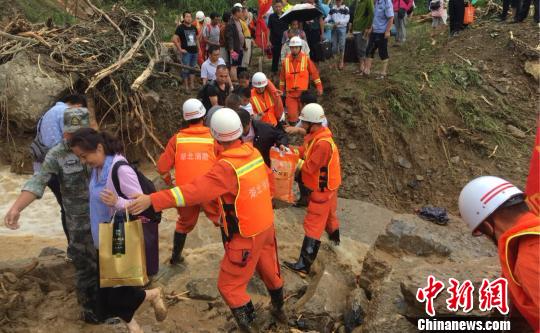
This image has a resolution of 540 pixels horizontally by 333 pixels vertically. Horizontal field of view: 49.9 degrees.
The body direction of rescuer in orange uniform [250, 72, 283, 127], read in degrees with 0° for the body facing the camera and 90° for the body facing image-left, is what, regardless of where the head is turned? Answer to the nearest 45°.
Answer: approximately 45°

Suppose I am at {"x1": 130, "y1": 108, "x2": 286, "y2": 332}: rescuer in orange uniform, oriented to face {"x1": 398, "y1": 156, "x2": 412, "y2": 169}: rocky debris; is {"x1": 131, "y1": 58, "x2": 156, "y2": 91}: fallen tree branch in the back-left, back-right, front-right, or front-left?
front-left

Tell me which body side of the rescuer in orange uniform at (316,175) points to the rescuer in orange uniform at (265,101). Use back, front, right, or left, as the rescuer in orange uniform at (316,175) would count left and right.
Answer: right

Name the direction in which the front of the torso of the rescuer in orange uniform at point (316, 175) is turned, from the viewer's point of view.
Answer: to the viewer's left

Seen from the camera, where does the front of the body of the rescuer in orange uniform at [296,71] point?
toward the camera

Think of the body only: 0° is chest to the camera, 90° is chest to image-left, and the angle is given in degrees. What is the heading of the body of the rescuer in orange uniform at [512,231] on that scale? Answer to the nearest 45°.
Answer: approximately 90°

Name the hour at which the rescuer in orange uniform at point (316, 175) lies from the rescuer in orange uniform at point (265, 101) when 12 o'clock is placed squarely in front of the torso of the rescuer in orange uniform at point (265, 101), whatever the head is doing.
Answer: the rescuer in orange uniform at point (316, 175) is roughly at 10 o'clock from the rescuer in orange uniform at point (265, 101).

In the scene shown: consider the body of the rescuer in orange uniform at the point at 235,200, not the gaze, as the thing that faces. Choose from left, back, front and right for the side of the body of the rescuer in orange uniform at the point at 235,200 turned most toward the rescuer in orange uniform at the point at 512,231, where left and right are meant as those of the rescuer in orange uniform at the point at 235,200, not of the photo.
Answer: back

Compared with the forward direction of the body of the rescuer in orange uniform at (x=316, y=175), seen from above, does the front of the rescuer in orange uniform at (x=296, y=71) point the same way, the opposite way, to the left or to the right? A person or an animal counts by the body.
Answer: to the left

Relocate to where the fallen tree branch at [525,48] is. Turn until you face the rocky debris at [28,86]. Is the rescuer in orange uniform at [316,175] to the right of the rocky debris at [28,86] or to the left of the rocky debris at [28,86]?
left

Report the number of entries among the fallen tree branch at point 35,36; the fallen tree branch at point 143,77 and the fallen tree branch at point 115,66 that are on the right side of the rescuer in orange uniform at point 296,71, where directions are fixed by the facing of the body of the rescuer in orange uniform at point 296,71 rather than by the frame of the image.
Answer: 3

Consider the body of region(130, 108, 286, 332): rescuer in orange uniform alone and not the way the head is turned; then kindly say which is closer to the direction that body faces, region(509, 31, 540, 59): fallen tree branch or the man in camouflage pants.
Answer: the man in camouflage pants

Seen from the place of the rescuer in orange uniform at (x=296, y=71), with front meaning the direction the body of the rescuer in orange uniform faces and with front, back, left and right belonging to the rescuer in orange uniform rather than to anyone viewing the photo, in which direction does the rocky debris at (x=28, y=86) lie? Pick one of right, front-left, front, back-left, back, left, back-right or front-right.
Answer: right

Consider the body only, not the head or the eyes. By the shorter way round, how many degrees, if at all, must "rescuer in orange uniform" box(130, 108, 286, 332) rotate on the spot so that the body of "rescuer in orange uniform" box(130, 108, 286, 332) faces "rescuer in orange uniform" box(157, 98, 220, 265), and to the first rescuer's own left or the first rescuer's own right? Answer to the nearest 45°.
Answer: approximately 45° to the first rescuer's own right
